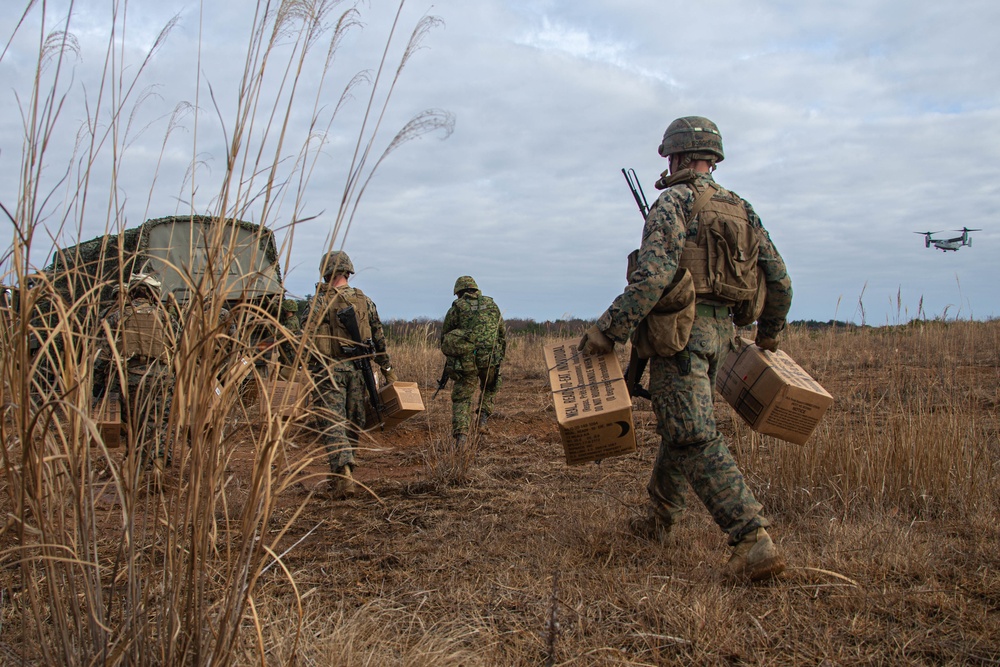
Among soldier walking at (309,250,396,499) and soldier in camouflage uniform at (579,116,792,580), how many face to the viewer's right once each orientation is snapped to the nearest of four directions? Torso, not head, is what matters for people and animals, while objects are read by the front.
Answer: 0

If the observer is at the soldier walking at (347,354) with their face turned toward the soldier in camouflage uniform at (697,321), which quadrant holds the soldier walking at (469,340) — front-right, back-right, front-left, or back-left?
back-left

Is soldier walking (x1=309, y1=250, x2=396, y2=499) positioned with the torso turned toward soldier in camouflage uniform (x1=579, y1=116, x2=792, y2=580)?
no

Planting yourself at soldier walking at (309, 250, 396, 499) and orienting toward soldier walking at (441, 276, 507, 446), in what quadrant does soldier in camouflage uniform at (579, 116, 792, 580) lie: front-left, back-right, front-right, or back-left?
back-right

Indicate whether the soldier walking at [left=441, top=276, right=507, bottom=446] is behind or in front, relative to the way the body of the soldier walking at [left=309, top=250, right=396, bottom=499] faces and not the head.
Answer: in front

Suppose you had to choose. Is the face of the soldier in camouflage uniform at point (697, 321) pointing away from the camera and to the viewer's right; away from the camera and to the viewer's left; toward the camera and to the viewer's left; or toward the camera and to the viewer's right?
away from the camera and to the viewer's left

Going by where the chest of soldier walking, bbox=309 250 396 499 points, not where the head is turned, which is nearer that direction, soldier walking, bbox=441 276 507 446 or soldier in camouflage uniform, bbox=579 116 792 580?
the soldier walking

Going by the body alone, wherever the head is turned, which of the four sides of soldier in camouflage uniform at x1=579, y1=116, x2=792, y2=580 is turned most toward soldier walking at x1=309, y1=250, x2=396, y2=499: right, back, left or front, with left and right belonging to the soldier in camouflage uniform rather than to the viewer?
front

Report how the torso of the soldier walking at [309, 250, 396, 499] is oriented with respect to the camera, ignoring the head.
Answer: away from the camera

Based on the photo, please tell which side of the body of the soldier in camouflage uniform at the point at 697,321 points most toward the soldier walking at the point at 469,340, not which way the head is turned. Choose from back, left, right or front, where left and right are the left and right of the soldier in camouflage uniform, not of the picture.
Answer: front

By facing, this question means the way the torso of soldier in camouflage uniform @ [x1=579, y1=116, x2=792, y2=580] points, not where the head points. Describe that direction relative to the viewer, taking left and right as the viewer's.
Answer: facing away from the viewer and to the left of the viewer
